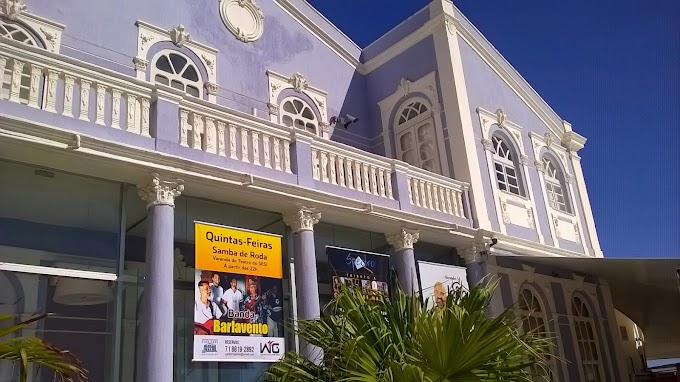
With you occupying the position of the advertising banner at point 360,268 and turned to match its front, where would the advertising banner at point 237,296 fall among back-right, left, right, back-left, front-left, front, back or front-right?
right

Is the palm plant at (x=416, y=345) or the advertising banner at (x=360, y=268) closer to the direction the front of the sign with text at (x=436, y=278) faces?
the palm plant

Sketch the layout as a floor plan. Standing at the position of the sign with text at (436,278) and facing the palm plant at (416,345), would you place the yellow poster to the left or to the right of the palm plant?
right

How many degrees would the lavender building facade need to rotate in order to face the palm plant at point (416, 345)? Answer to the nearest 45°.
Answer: approximately 45° to its right

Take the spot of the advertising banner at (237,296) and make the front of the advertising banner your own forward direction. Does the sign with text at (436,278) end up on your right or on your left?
on your left

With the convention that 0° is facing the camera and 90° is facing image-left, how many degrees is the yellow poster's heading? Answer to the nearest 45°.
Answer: approximately 315°

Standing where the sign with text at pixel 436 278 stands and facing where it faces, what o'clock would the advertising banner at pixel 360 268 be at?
The advertising banner is roughly at 3 o'clock from the sign with text.

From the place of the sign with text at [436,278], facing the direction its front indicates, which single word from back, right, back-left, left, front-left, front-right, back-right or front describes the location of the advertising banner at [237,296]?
right

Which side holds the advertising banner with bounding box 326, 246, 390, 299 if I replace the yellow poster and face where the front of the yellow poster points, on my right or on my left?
on my left

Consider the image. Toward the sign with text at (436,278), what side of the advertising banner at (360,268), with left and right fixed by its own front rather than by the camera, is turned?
left

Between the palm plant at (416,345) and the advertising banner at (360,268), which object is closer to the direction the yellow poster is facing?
the palm plant

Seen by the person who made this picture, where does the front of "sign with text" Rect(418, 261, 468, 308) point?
facing the viewer and to the right of the viewer
